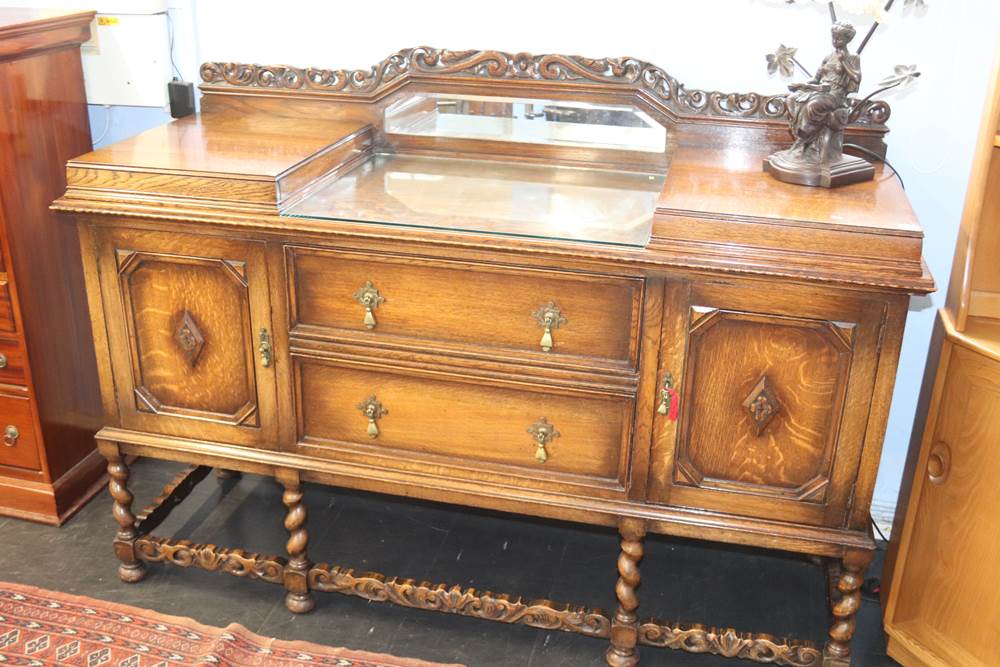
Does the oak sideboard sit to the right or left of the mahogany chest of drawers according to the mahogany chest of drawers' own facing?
on its left

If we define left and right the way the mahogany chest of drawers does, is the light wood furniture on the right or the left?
on its left

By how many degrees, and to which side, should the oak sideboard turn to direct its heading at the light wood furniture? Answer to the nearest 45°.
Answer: approximately 90° to its left

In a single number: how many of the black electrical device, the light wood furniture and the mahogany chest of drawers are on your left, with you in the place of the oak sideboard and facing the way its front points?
1

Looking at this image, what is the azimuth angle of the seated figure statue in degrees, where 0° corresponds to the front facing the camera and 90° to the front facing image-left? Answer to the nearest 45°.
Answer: approximately 45°

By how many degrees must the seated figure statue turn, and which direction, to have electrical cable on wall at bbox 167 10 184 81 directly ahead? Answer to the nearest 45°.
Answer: approximately 45° to its right

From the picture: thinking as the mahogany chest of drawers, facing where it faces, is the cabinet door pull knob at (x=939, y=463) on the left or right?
on its left

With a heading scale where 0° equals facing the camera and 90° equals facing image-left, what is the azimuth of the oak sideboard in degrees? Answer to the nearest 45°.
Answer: approximately 0°

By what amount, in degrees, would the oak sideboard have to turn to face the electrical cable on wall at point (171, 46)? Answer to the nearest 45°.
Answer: approximately 135° to its right
